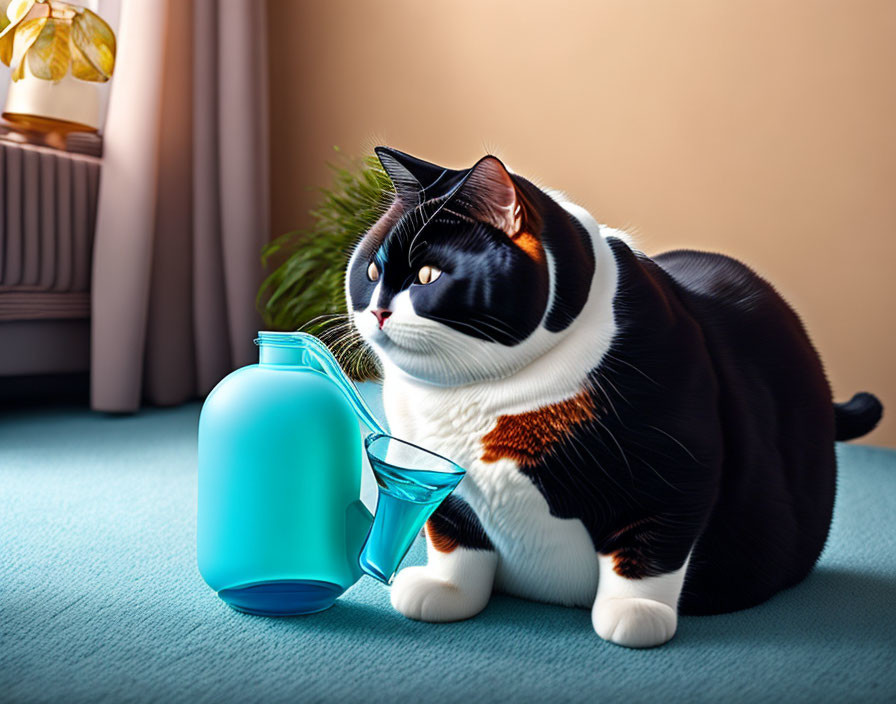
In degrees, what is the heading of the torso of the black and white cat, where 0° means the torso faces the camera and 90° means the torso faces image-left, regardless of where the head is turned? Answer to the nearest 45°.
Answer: approximately 45°

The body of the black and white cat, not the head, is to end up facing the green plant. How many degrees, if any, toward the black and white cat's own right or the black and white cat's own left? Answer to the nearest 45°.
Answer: approximately 90° to the black and white cat's own right

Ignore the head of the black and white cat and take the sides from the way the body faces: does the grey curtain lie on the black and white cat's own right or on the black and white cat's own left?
on the black and white cat's own right
